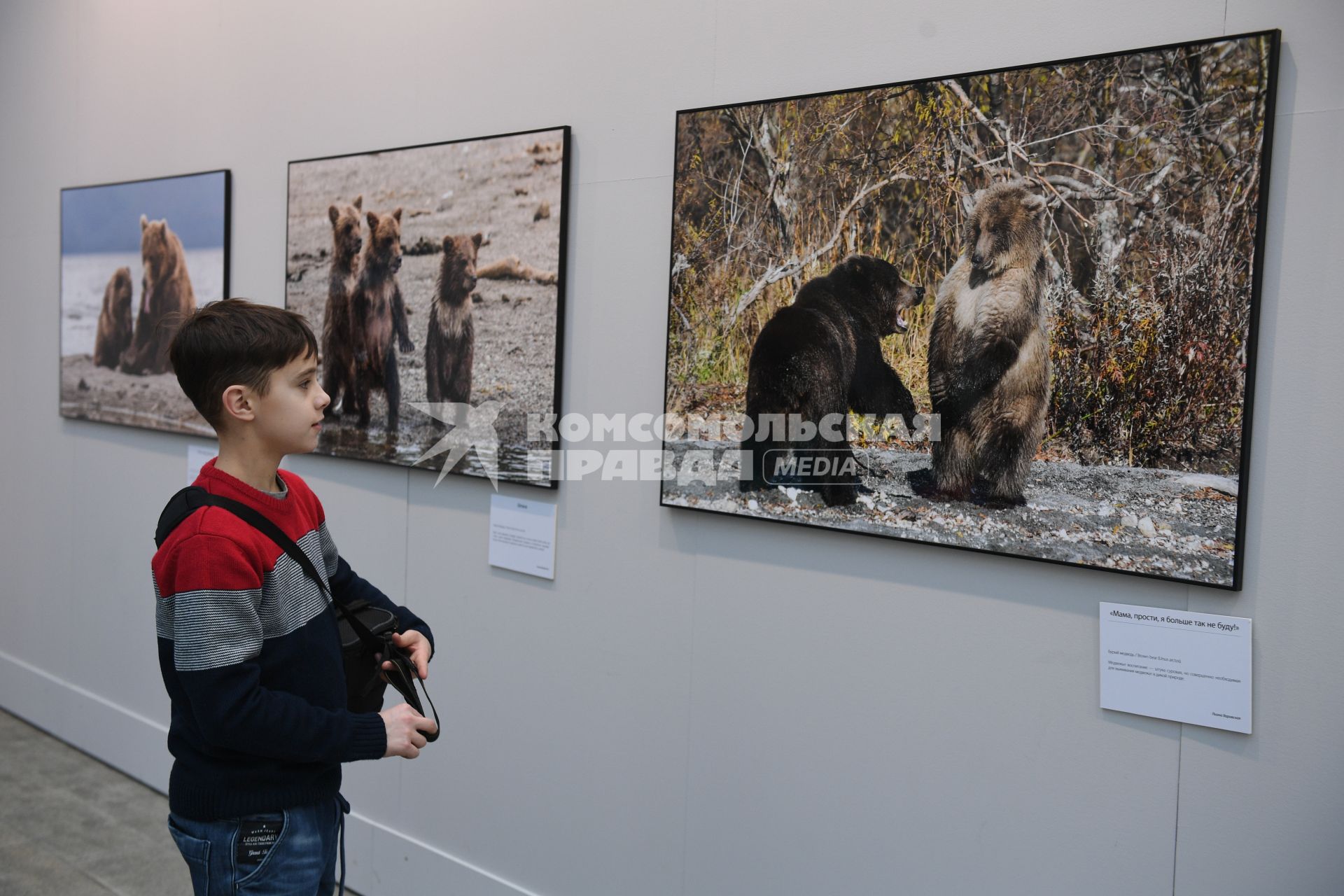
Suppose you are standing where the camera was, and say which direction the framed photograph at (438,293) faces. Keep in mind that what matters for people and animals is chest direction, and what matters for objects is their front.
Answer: facing the viewer and to the left of the viewer

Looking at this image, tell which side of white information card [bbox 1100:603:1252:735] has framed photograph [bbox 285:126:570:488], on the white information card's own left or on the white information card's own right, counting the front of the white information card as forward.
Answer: on the white information card's own right

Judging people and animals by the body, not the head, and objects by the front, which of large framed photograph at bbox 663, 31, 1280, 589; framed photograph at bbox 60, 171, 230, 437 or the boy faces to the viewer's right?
the boy

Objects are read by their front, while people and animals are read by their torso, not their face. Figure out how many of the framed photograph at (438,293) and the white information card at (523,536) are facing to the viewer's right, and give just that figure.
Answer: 0

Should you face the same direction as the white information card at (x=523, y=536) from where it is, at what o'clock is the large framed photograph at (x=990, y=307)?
The large framed photograph is roughly at 9 o'clock from the white information card.

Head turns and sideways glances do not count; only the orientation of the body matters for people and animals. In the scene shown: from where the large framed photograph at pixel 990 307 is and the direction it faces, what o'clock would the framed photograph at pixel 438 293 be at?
The framed photograph is roughly at 2 o'clock from the large framed photograph.

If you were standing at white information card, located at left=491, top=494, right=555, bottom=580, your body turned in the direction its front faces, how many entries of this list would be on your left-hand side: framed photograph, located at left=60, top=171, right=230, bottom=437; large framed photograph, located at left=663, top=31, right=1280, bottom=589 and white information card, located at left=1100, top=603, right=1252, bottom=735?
2

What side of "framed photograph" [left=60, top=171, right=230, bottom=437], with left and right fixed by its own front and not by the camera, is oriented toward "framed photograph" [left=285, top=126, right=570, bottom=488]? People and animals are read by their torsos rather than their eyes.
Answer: left

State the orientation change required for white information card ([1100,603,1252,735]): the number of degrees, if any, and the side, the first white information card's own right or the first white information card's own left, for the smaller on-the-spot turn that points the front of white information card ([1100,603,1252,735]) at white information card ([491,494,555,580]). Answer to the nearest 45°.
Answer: approximately 45° to the first white information card's own right

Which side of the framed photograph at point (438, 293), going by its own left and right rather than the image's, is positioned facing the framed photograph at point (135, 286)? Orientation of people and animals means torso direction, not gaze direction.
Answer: right

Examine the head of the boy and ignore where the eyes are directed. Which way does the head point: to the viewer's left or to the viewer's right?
to the viewer's right

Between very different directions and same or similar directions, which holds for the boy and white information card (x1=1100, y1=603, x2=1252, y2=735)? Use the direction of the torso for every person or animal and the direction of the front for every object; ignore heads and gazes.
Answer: very different directions

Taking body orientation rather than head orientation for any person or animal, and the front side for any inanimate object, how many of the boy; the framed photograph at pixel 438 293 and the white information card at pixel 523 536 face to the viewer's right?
1

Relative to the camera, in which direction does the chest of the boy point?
to the viewer's right
